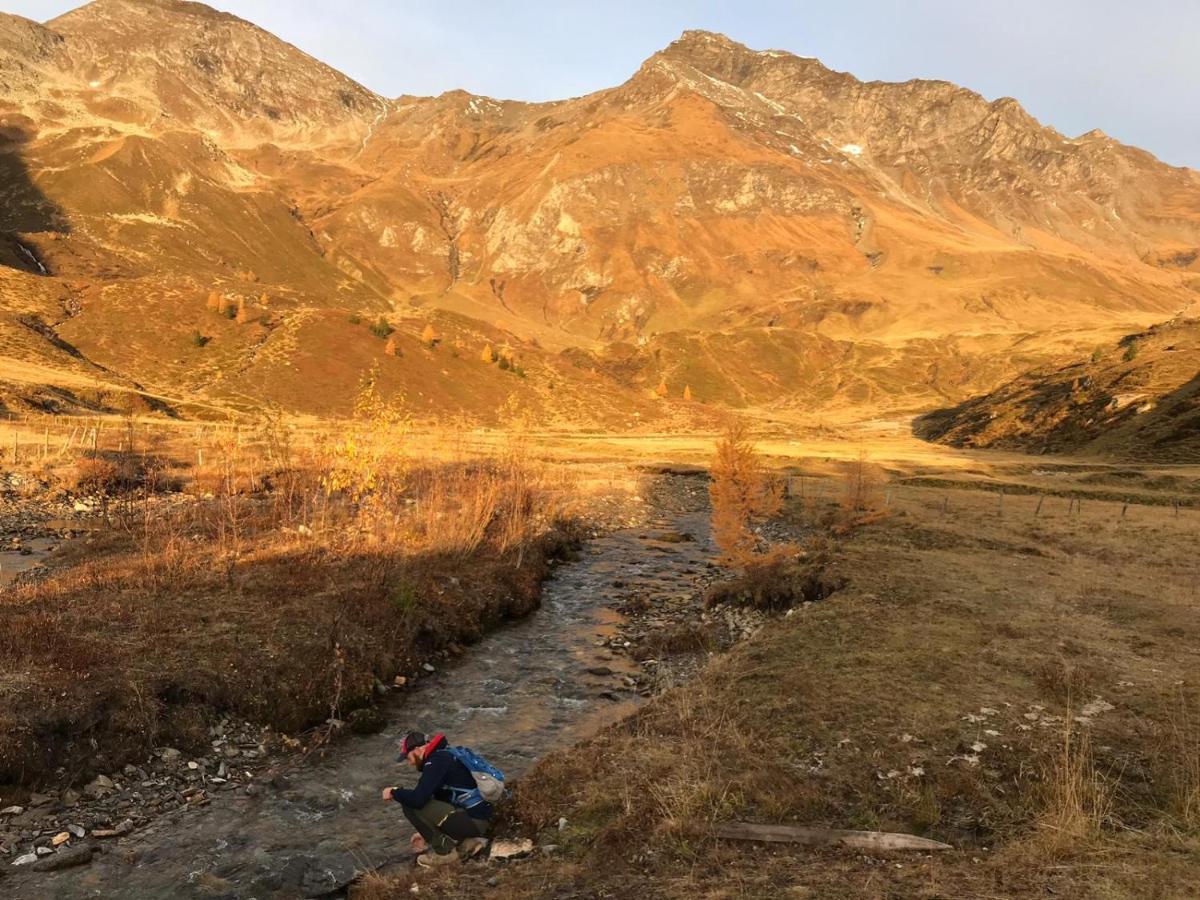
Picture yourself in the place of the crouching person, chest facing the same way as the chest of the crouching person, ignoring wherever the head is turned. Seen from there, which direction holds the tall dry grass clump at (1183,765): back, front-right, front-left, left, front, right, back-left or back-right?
back

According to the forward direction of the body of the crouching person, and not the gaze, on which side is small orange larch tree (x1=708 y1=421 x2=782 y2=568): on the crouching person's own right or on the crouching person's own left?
on the crouching person's own right

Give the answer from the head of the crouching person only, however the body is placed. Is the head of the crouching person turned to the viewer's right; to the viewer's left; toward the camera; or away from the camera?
to the viewer's left

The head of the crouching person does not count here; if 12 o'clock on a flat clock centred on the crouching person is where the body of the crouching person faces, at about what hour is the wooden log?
The wooden log is roughly at 7 o'clock from the crouching person.

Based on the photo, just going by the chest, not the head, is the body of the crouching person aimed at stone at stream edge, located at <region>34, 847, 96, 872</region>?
yes

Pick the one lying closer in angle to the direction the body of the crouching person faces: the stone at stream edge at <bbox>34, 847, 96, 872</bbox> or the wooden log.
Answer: the stone at stream edge

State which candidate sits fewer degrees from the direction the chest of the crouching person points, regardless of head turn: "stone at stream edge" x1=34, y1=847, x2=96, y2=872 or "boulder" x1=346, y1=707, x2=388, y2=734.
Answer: the stone at stream edge

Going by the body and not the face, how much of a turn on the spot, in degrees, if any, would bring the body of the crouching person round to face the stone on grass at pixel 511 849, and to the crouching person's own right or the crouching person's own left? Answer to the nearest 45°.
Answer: approximately 135° to the crouching person's own left

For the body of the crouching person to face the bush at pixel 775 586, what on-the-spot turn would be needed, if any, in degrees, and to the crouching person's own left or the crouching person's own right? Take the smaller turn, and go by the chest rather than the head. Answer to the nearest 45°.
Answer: approximately 135° to the crouching person's own right

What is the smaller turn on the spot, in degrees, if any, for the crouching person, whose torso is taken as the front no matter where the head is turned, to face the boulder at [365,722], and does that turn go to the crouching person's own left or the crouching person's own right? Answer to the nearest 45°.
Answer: approximately 90° to the crouching person's own right

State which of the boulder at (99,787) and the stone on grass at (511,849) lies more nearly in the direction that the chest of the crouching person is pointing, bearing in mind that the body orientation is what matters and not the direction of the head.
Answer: the boulder

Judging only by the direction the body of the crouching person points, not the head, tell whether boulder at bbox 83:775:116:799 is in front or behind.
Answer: in front

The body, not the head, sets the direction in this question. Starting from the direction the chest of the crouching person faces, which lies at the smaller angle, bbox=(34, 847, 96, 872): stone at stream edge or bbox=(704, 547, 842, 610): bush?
the stone at stream edge

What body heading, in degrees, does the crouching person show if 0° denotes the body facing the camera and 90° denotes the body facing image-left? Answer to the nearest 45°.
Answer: approximately 90°
